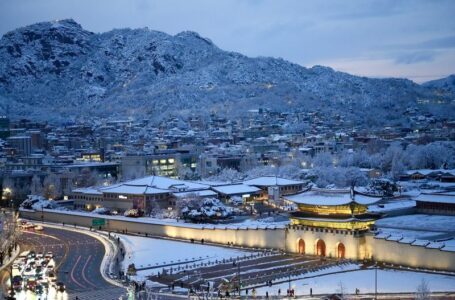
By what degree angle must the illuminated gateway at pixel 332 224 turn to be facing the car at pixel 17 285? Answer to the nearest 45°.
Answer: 0° — it already faces it

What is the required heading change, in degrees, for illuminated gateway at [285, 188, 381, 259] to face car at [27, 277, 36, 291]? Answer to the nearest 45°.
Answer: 0° — it already faces it

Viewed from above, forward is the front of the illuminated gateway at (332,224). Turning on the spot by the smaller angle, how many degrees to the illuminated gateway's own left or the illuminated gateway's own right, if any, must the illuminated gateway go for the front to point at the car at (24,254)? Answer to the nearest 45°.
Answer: approximately 45° to the illuminated gateway's own right

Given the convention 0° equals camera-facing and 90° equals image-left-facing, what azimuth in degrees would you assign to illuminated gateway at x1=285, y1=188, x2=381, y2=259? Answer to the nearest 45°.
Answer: approximately 45°
